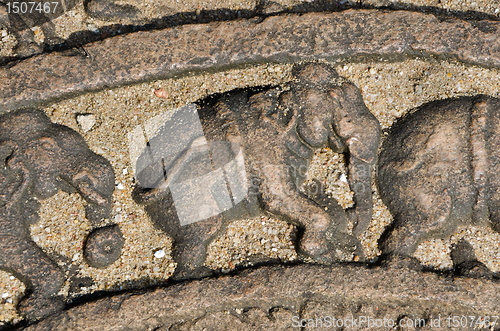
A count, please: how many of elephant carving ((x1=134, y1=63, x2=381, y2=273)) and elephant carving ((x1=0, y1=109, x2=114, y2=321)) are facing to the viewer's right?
2

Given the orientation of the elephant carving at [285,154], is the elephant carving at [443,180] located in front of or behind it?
in front

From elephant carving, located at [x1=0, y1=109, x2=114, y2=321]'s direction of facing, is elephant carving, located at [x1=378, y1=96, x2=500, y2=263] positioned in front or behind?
in front

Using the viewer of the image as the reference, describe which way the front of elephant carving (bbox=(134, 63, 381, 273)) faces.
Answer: facing to the right of the viewer

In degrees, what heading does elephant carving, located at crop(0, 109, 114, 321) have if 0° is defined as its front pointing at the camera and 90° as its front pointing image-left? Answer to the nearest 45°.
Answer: approximately 270°

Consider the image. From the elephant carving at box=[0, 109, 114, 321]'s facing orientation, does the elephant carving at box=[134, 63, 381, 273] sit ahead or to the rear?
ahead

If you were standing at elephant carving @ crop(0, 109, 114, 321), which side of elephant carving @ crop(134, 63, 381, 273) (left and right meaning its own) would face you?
back
